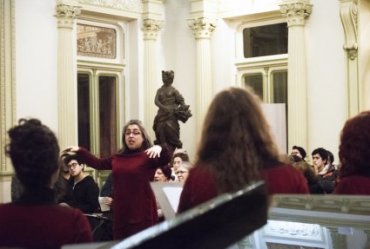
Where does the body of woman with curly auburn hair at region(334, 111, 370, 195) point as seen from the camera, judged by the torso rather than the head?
away from the camera

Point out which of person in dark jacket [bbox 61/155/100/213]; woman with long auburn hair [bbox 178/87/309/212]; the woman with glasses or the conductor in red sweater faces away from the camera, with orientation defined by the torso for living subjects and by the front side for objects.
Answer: the woman with long auburn hair

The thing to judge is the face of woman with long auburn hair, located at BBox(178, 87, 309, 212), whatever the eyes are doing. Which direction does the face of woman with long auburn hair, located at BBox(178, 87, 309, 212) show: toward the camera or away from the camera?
away from the camera

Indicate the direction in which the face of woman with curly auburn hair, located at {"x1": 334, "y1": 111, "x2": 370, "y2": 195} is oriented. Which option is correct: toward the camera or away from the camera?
away from the camera

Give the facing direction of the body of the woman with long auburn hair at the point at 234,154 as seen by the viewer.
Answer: away from the camera

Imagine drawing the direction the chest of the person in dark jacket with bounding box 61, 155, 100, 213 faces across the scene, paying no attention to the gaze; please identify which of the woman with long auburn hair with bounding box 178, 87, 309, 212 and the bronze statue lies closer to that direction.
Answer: the woman with long auburn hair

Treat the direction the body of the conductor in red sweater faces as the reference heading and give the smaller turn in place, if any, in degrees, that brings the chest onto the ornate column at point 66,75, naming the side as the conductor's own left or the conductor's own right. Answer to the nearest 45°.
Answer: approximately 180°

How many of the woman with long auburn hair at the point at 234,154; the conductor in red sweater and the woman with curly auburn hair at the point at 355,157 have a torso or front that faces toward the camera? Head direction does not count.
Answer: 1

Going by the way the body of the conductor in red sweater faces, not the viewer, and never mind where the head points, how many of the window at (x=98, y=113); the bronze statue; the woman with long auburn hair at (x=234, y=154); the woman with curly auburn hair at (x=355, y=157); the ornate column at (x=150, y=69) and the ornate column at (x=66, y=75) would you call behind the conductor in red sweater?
4

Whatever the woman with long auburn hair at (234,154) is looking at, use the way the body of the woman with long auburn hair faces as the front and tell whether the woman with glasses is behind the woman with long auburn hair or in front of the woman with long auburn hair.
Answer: in front

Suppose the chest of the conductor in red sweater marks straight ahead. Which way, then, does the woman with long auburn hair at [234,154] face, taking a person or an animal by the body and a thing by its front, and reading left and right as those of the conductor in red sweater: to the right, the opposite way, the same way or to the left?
the opposite way
